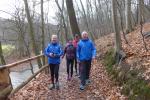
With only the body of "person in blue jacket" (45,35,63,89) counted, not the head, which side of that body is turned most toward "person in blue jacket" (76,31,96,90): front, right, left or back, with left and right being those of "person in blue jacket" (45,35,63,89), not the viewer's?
left

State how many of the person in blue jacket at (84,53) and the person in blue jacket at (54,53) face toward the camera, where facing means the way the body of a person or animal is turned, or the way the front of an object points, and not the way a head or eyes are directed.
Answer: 2

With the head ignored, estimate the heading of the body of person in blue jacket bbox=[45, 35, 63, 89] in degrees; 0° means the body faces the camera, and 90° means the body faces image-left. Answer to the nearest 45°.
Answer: approximately 0°

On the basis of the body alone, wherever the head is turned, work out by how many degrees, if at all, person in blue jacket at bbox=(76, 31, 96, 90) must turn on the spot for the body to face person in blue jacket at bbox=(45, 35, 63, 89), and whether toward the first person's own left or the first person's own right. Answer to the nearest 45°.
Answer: approximately 90° to the first person's own right

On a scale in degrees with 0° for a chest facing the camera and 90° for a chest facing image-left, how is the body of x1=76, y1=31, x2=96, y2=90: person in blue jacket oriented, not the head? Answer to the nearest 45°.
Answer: approximately 0°
